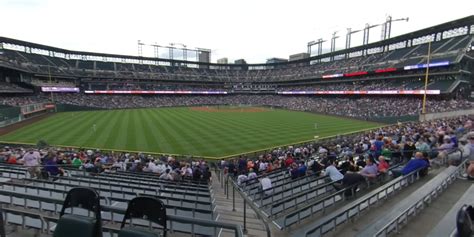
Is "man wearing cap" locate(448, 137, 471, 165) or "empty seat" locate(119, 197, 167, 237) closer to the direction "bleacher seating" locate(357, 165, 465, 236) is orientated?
the man wearing cap

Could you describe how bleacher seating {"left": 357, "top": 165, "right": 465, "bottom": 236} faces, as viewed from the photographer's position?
facing away from the viewer and to the left of the viewer

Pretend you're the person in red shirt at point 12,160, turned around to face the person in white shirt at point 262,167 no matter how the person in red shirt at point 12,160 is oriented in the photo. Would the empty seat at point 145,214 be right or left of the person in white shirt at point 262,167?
right

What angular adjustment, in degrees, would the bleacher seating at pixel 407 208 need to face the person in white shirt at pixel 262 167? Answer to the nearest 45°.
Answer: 0° — it already faces them

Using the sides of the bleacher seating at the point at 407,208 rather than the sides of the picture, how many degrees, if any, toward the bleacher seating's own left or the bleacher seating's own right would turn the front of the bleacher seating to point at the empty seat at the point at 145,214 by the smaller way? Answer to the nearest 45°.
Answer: approximately 90° to the bleacher seating's own left

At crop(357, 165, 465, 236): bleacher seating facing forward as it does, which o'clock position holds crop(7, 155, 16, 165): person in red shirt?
The person in red shirt is roughly at 10 o'clock from the bleacher seating.

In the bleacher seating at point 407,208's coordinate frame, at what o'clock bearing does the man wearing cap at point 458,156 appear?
The man wearing cap is roughly at 2 o'clock from the bleacher seating.

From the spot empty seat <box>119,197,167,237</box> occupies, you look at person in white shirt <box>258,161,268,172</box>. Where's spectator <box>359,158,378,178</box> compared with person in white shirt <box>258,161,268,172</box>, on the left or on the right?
right
